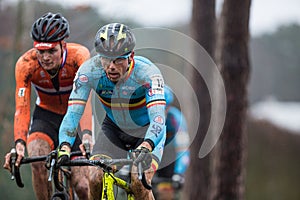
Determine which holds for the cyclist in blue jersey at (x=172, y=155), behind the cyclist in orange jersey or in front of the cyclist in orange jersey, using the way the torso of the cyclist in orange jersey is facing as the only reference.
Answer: behind

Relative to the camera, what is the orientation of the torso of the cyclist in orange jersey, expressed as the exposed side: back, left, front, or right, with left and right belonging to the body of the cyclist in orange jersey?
front

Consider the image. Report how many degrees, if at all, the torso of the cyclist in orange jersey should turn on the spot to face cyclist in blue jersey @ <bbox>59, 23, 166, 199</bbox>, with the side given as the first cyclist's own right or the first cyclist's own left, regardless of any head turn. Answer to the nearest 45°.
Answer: approximately 45° to the first cyclist's own left

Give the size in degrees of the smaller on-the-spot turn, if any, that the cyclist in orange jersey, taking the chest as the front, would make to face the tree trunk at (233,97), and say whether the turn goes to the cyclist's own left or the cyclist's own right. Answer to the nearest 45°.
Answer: approximately 135° to the cyclist's own left
